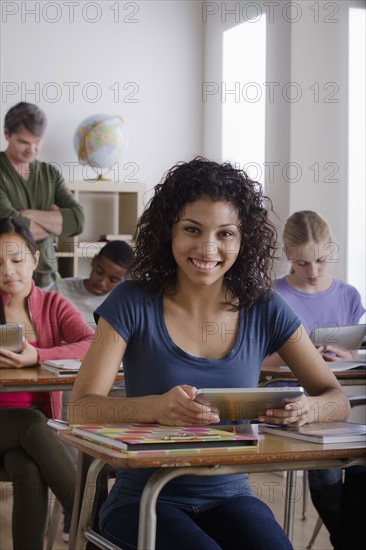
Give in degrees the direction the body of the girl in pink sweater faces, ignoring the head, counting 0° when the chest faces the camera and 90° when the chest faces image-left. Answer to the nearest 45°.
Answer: approximately 0°

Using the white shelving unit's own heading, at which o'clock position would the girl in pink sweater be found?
The girl in pink sweater is roughly at 12 o'clock from the white shelving unit.

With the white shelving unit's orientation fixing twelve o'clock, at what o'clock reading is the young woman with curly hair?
The young woman with curly hair is roughly at 12 o'clock from the white shelving unit.

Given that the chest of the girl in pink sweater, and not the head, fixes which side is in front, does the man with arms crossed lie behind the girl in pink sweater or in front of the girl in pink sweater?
behind

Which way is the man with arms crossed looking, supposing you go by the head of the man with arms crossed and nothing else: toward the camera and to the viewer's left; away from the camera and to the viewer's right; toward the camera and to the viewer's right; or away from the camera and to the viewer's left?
toward the camera and to the viewer's right

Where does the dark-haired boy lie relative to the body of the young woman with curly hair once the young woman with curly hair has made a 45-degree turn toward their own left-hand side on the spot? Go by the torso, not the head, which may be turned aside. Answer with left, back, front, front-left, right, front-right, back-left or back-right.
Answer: back-left

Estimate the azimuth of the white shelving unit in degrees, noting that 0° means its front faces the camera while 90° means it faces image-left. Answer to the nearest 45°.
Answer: approximately 0°
